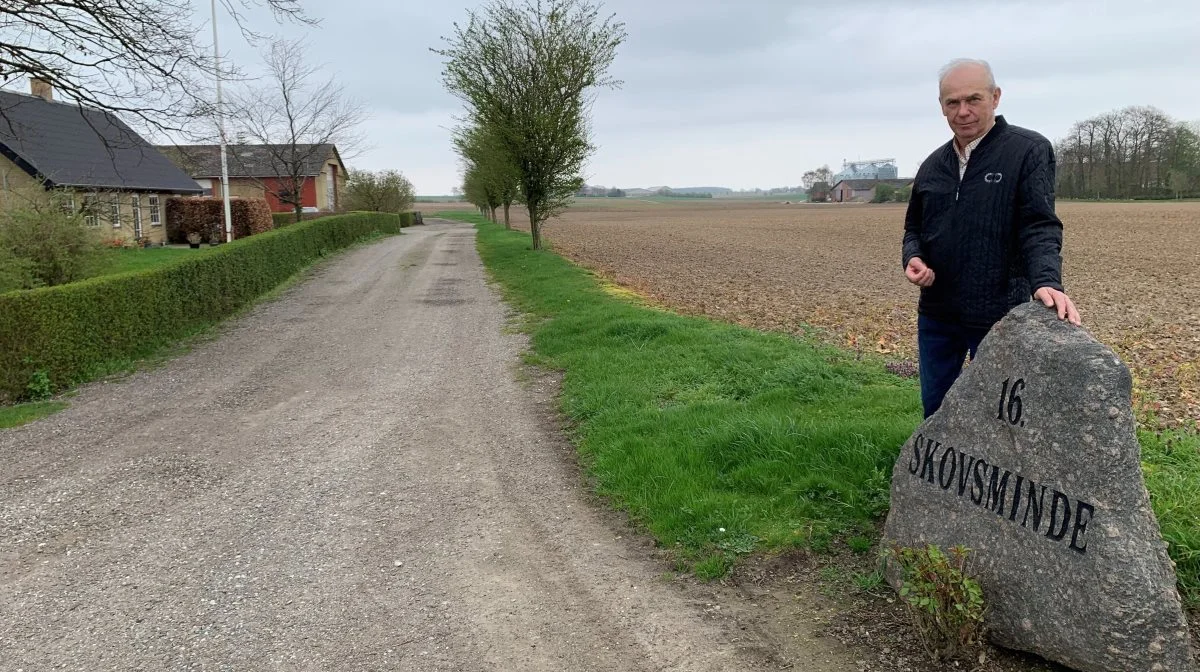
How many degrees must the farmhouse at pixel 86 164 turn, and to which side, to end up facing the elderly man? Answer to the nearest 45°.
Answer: approximately 45° to its right

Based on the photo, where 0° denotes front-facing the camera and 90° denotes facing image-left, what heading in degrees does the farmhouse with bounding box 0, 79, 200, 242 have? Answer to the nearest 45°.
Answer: approximately 315°

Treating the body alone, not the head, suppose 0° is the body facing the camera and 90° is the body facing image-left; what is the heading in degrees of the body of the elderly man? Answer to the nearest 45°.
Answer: approximately 45°
